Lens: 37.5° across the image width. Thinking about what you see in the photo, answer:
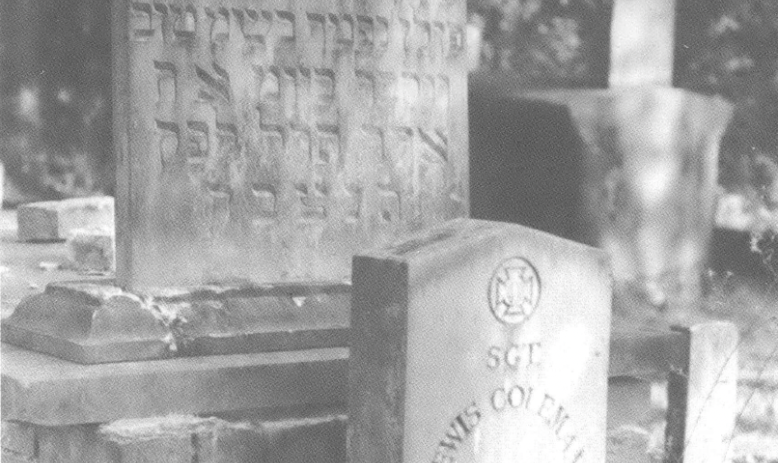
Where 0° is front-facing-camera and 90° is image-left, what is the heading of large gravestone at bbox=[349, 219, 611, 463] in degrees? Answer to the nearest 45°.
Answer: approximately 315°

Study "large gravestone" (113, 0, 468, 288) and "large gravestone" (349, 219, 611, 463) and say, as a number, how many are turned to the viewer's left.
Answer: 0

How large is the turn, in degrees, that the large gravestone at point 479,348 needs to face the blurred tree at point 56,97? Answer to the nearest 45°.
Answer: approximately 180°

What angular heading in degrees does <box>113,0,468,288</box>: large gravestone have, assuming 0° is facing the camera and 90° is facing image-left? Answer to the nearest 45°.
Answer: approximately 0°

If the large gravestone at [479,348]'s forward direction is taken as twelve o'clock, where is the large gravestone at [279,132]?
the large gravestone at [279,132] is roughly at 6 o'clock from the large gravestone at [479,348].

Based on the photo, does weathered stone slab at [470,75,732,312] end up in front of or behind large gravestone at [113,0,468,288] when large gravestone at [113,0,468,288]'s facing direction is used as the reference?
behind

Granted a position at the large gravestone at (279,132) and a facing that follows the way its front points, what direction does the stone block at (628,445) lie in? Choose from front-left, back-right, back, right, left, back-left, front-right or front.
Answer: left

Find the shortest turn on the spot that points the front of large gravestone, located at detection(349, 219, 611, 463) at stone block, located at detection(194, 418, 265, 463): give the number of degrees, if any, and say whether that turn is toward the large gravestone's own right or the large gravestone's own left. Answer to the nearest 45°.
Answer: approximately 135° to the large gravestone's own right

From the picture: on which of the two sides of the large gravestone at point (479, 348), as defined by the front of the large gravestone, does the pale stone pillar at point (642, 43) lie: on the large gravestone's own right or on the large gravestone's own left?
on the large gravestone's own left

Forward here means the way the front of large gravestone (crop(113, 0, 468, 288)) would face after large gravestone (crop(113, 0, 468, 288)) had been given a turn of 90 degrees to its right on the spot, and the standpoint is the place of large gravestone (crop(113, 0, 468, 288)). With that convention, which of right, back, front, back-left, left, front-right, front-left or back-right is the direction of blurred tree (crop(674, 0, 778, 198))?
back-right

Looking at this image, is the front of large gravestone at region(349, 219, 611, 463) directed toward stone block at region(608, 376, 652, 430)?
no

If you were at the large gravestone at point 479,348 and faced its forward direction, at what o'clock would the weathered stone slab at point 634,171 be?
The weathered stone slab is roughly at 8 o'clock from the large gravestone.
